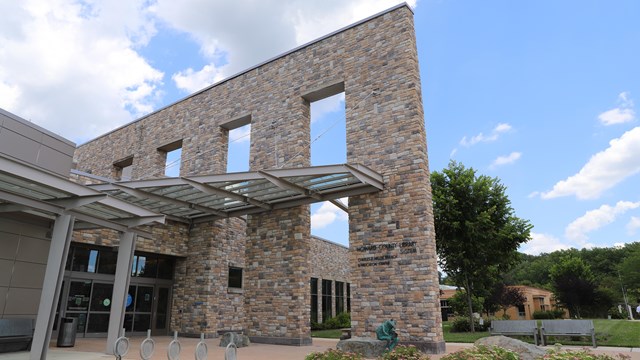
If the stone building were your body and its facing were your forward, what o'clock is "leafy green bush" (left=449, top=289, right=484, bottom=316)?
The leafy green bush is roughly at 6 o'clock from the stone building.

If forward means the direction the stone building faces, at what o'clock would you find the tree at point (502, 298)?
The tree is roughly at 6 o'clock from the stone building.

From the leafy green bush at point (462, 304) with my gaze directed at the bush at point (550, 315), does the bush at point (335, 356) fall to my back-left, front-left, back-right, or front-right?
back-right

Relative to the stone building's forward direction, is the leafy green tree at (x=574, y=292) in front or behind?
behind

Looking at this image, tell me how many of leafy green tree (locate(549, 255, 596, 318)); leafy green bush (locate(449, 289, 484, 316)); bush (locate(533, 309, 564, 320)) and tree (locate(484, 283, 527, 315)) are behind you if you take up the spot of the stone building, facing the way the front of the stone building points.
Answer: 4

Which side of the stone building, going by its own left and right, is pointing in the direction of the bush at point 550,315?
back

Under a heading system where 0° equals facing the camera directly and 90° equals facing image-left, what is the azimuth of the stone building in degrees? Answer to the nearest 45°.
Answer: approximately 45°

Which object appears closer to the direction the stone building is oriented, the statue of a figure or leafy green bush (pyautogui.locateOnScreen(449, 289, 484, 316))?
the statue of a figure

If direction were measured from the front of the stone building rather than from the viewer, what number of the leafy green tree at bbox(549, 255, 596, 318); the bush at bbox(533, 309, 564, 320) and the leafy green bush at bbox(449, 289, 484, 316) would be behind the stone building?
3

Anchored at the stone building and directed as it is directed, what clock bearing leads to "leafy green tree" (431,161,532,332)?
The leafy green tree is roughly at 7 o'clock from the stone building.

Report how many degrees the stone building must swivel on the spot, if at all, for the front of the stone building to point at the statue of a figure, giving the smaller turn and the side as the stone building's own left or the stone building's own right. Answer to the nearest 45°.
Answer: approximately 90° to the stone building's own left
